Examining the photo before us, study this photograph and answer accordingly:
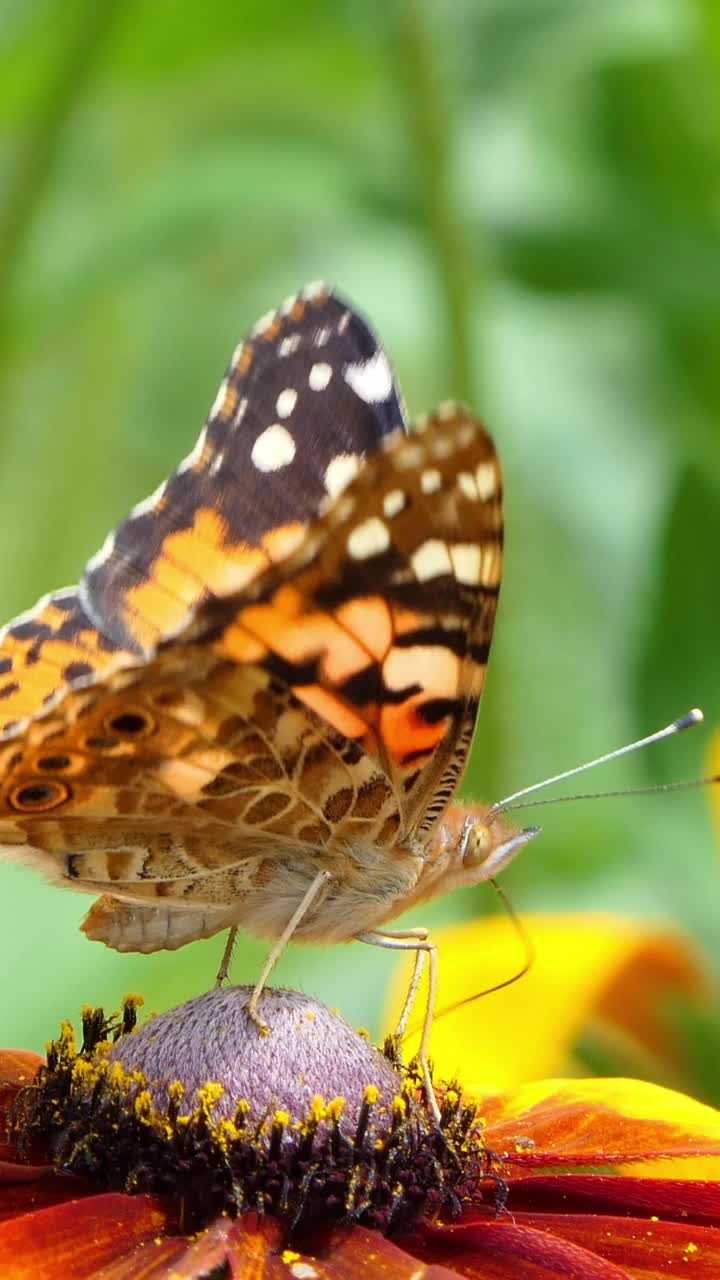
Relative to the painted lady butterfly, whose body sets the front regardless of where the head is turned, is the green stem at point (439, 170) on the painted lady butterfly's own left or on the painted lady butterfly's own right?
on the painted lady butterfly's own left

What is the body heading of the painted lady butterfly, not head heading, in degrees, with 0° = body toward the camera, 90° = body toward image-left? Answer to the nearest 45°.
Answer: approximately 270°

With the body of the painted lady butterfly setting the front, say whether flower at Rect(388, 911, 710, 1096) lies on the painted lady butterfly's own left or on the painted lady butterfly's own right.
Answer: on the painted lady butterfly's own left

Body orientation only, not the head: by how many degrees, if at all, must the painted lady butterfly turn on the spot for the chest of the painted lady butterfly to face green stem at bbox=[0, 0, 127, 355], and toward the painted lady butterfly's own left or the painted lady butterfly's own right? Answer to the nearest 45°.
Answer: approximately 90° to the painted lady butterfly's own left
